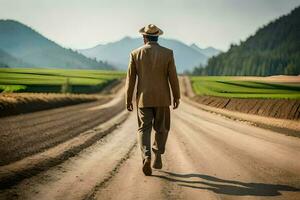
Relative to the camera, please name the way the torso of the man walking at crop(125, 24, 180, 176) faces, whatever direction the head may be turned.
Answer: away from the camera
